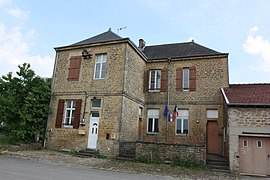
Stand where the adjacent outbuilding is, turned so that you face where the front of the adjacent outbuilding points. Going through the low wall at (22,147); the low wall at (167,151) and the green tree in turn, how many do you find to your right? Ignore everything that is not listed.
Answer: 3

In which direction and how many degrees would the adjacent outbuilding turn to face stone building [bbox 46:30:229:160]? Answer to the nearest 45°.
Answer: approximately 90° to its right

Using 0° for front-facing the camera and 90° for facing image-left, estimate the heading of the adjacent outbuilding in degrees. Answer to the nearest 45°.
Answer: approximately 0°

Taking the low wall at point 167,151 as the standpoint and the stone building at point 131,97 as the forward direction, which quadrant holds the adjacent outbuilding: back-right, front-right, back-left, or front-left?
back-right

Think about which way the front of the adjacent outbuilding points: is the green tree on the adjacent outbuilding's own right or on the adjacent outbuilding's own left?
on the adjacent outbuilding's own right

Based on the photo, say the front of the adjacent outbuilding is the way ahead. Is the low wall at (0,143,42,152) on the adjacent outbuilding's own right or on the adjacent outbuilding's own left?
on the adjacent outbuilding's own right

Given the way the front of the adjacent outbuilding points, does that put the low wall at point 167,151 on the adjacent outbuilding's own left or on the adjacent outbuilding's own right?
on the adjacent outbuilding's own right

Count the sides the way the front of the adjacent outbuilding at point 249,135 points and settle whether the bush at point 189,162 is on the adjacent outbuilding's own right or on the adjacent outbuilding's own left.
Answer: on the adjacent outbuilding's own right

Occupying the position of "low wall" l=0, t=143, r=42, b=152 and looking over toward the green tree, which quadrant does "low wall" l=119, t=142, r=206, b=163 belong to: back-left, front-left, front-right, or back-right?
back-right
